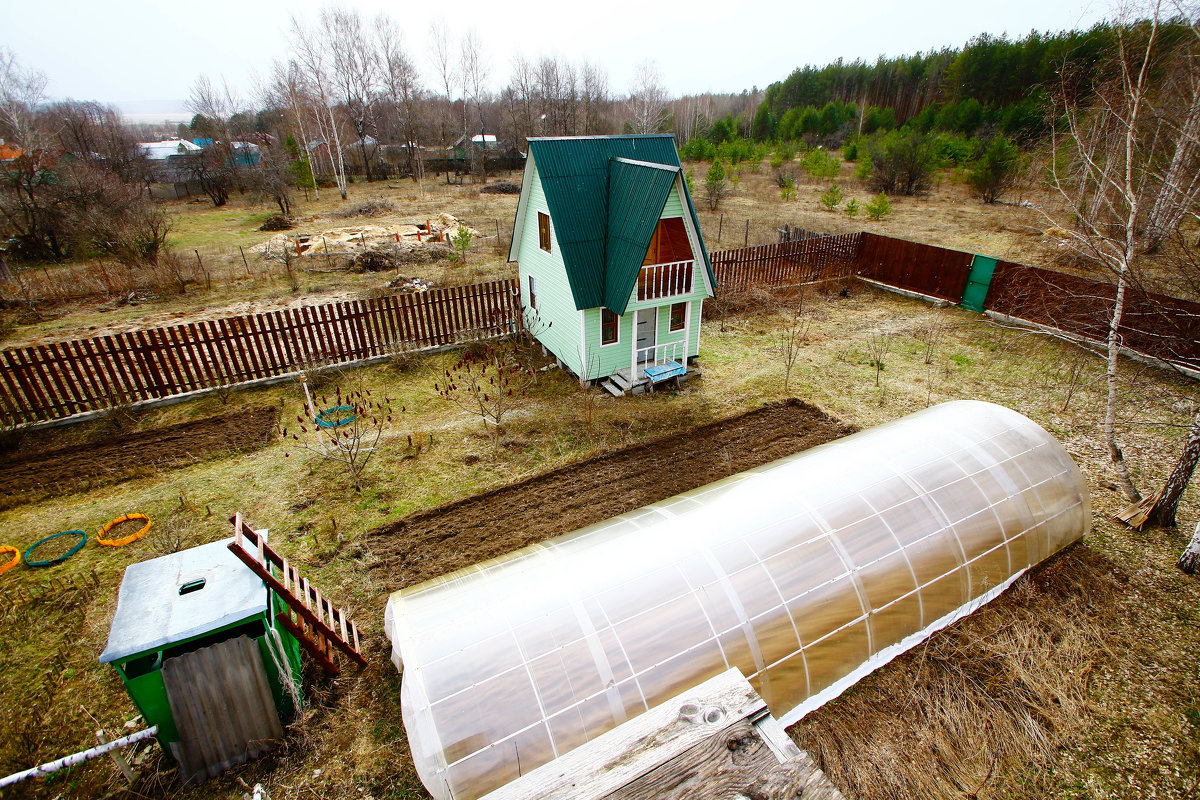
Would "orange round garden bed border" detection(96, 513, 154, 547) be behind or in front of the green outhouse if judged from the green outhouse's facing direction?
behind

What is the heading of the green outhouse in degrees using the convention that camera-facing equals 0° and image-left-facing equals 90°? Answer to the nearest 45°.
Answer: approximately 0°

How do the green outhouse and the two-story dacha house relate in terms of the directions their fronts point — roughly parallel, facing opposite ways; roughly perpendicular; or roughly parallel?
roughly parallel

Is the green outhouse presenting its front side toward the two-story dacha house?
no

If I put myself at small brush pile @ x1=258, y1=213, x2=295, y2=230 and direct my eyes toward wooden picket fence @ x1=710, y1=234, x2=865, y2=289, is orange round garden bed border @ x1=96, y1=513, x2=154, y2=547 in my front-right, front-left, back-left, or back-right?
front-right

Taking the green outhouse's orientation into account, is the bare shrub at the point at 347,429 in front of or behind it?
behind

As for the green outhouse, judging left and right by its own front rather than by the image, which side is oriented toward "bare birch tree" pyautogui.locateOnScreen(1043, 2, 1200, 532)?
left

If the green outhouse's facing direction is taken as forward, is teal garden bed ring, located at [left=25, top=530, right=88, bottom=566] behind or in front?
behind

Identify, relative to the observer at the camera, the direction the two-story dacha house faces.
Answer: facing the viewer and to the right of the viewer

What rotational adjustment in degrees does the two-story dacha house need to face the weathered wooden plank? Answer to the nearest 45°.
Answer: approximately 45° to its right

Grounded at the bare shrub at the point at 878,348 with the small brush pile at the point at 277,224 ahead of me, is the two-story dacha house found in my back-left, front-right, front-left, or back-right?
front-left

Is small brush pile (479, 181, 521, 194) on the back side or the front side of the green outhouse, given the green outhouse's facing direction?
on the back side

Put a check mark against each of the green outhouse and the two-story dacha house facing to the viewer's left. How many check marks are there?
0

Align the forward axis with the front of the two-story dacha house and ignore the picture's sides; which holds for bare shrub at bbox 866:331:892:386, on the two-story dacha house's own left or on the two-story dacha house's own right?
on the two-story dacha house's own left

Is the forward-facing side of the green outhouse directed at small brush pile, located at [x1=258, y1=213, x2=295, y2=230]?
no
